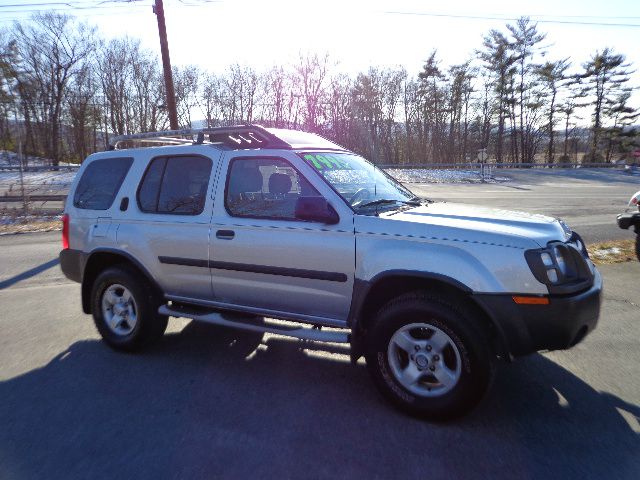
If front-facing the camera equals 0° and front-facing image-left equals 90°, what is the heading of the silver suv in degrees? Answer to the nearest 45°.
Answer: approximately 315°

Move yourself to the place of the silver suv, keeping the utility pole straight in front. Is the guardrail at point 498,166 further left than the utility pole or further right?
right

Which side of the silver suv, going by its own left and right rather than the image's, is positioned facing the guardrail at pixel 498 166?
left

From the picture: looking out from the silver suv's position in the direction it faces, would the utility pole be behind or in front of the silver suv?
behind
